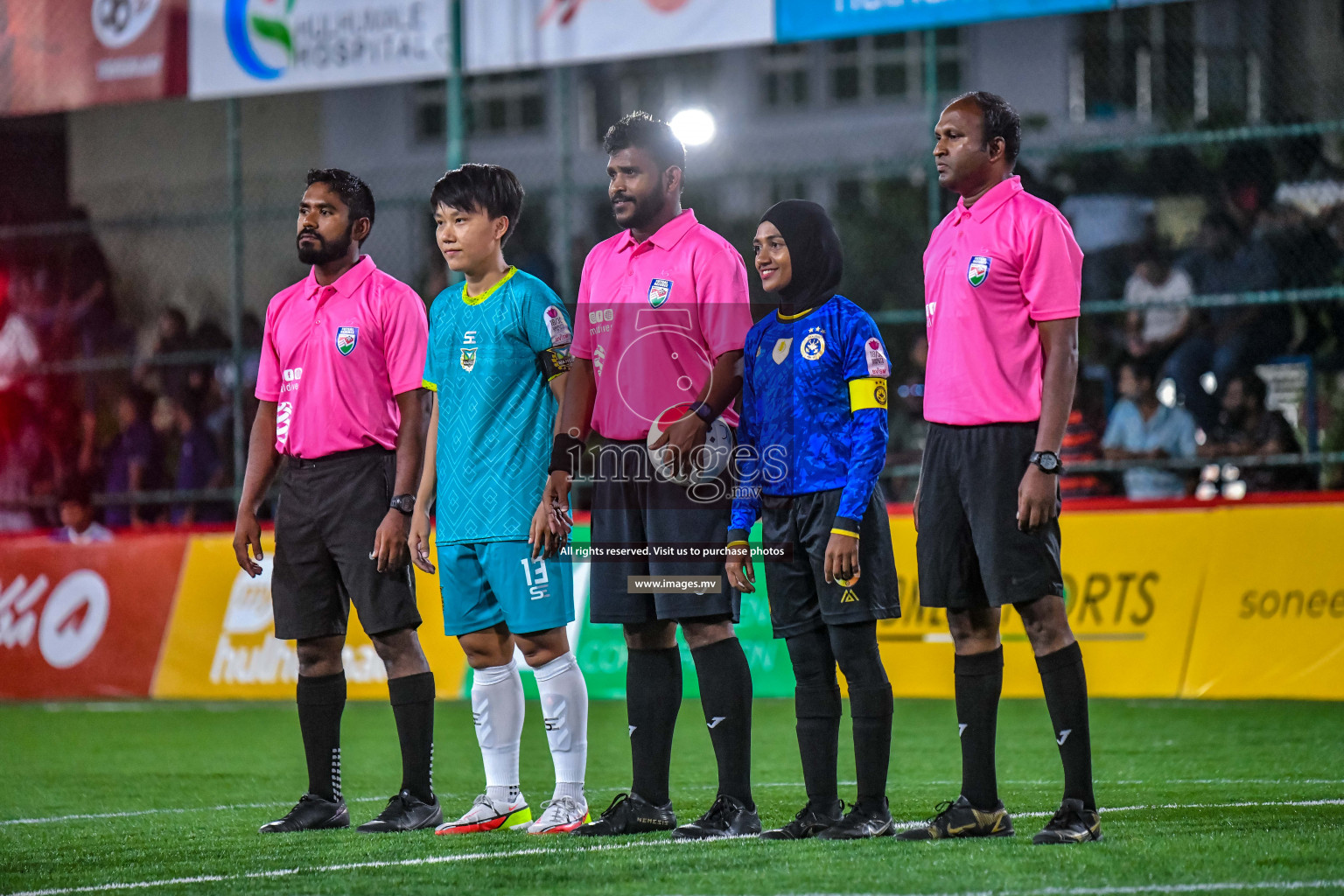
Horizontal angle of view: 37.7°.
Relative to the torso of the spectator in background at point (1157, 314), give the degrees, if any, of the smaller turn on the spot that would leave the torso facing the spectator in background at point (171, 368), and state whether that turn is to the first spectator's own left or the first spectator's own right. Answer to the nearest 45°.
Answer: approximately 90° to the first spectator's own right

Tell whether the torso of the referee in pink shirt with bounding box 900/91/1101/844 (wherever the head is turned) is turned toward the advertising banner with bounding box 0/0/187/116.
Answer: no

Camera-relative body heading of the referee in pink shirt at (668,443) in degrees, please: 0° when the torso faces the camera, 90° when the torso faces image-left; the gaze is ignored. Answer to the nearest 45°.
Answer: approximately 45°

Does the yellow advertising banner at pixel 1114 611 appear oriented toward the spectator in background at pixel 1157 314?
no

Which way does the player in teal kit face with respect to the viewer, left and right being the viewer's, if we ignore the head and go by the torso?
facing the viewer and to the left of the viewer

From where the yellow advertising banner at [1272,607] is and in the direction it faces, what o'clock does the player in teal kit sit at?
The player in teal kit is roughly at 1 o'clock from the yellow advertising banner.

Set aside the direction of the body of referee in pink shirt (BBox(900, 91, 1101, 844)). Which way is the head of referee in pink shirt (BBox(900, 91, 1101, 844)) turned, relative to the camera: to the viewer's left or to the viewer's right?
to the viewer's left

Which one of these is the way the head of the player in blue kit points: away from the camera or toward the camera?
toward the camera

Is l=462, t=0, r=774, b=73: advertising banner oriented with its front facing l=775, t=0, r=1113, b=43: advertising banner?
no

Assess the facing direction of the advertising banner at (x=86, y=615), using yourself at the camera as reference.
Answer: facing the viewer

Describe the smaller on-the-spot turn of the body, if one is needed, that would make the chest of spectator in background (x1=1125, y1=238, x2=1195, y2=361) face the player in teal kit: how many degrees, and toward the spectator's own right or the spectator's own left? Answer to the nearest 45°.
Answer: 0° — they already face them

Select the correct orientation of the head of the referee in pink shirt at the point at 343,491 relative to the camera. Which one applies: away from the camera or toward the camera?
toward the camera

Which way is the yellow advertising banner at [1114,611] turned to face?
toward the camera

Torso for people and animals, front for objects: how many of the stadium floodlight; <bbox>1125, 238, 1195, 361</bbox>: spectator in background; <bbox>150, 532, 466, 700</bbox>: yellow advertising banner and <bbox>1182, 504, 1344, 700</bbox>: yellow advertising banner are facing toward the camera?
4

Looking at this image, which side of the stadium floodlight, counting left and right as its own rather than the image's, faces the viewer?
front

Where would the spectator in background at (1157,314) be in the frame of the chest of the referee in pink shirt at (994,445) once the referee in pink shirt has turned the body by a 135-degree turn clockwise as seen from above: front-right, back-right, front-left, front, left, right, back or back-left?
front
